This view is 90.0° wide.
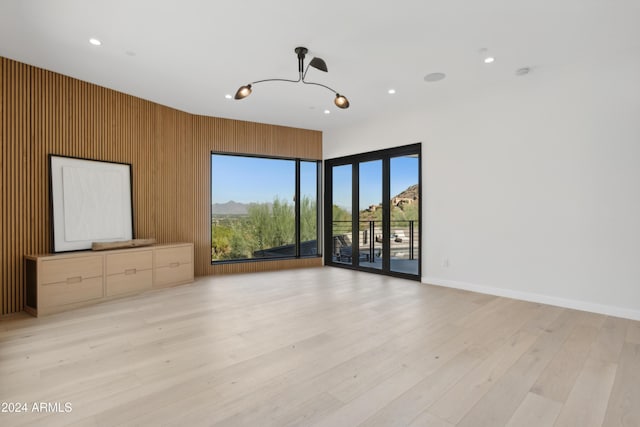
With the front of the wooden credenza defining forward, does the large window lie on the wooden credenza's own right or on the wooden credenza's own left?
on the wooden credenza's own left

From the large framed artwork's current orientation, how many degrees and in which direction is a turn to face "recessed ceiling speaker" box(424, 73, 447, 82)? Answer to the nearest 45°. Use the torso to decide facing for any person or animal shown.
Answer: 0° — it already faces it

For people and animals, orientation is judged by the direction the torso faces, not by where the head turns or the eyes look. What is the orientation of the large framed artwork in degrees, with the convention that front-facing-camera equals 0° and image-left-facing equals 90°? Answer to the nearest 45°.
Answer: approximately 315°

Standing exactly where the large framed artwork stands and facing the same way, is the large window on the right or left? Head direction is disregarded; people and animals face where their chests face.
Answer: on its left
